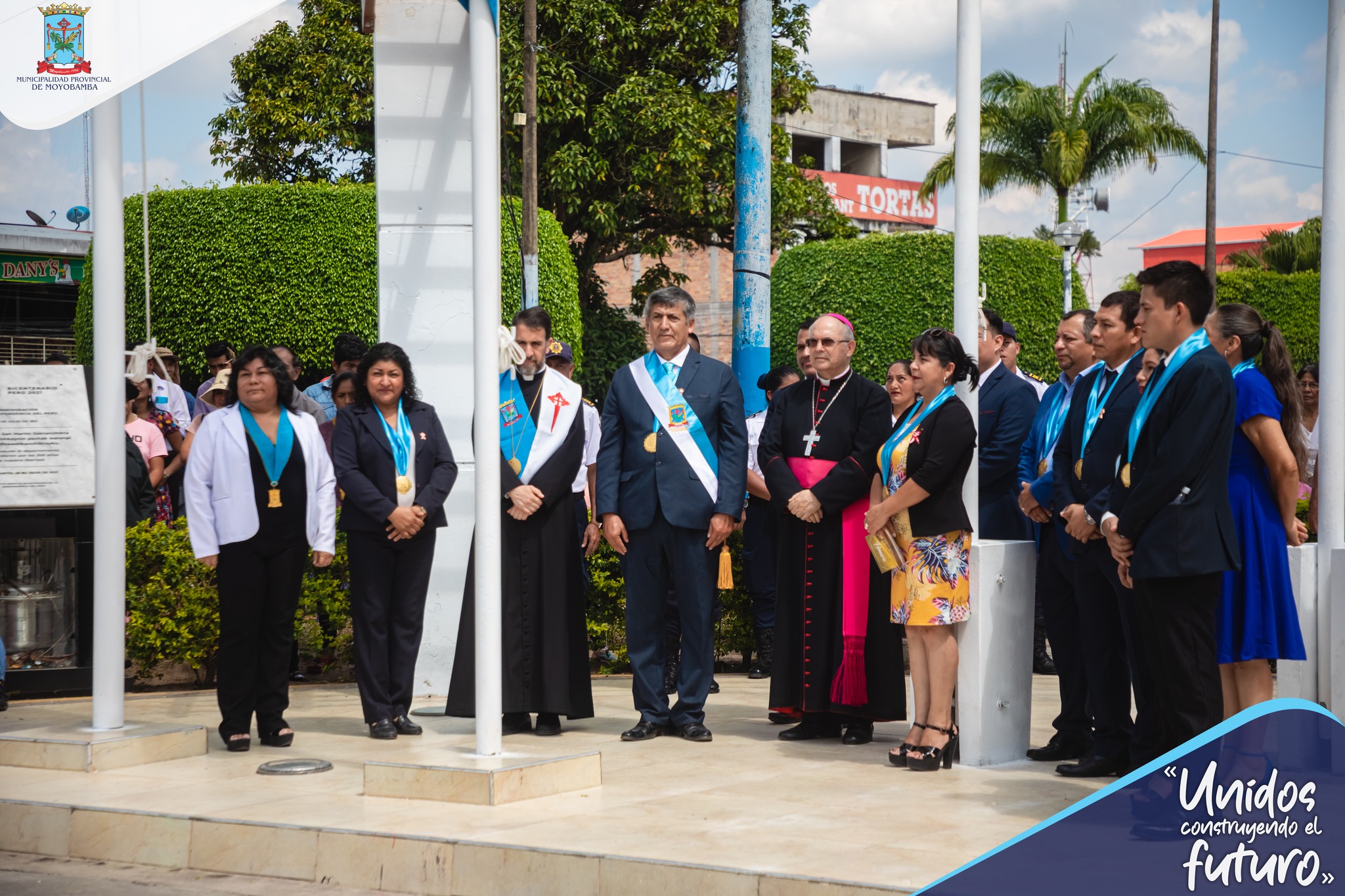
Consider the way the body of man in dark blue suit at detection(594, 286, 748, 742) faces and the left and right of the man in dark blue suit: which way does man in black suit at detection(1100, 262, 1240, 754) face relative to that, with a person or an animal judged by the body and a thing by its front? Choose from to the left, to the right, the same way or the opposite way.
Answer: to the right

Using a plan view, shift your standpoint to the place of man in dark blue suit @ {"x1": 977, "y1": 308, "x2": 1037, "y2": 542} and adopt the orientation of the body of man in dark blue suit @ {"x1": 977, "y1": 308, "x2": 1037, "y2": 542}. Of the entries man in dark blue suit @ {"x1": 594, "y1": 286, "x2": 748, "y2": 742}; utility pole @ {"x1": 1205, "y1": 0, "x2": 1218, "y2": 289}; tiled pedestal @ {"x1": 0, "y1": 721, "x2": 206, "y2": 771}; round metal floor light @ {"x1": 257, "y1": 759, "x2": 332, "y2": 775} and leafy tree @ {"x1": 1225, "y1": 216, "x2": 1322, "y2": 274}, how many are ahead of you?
3

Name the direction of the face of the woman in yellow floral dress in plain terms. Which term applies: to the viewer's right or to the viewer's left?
to the viewer's left

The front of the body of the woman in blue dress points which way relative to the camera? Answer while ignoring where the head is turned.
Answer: to the viewer's left

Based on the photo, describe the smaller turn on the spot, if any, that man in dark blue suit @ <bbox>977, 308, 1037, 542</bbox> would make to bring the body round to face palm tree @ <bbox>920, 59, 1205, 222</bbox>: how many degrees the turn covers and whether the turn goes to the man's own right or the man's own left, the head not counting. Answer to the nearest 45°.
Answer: approximately 135° to the man's own right

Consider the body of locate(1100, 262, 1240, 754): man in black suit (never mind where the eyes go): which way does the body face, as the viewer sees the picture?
to the viewer's left

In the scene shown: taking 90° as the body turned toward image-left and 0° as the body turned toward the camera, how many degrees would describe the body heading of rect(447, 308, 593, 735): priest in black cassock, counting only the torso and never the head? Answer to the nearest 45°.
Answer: approximately 0°

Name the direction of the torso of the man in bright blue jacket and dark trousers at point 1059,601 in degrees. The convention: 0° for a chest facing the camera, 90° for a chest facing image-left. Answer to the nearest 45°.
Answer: approximately 45°
